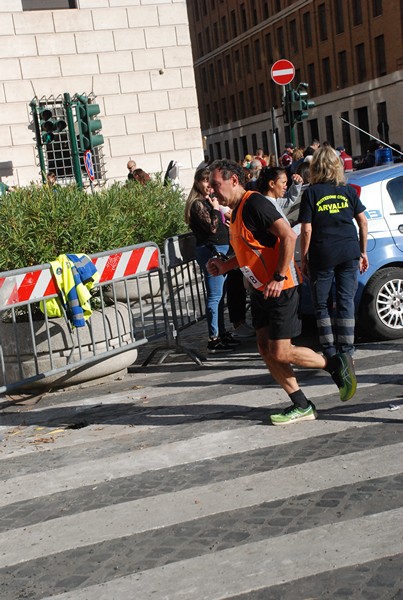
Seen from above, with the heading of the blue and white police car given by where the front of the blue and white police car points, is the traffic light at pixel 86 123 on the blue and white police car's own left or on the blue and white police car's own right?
on the blue and white police car's own left

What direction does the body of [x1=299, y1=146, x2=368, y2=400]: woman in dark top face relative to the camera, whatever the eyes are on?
away from the camera

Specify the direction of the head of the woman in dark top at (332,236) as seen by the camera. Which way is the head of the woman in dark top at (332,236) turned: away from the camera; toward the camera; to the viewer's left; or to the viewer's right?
away from the camera

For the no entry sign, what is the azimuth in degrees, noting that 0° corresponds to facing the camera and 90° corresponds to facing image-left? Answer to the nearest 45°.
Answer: approximately 0°

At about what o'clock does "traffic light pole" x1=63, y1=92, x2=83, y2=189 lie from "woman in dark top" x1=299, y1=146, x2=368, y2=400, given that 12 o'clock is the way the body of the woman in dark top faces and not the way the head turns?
The traffic light pole is roughly at 11 o'clock from the woman in dark top.
